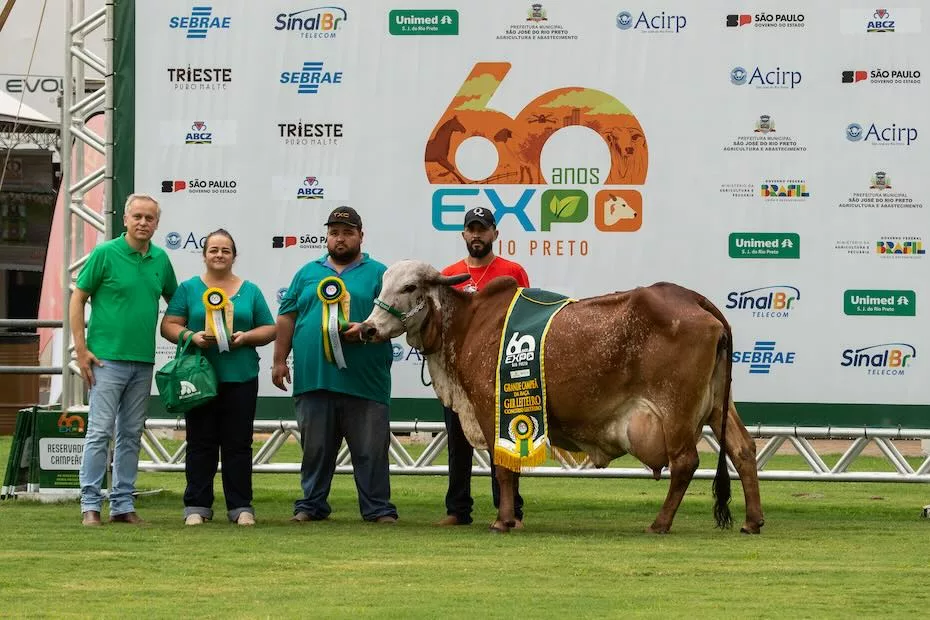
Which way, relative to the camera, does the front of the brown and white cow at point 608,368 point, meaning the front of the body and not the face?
to the viewer's left

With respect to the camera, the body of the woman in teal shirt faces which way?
toward the camera

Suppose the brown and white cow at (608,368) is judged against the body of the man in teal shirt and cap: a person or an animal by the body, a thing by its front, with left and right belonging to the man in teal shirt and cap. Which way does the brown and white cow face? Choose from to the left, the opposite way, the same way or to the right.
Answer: to the right

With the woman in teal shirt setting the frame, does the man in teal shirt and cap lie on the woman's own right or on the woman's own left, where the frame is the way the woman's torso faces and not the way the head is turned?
on the woman's own left

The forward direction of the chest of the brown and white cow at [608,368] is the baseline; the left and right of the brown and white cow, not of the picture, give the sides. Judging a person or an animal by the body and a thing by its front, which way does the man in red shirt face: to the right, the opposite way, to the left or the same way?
to the left

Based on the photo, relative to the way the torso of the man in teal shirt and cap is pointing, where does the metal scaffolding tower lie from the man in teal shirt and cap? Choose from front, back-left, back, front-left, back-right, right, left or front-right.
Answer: back-right

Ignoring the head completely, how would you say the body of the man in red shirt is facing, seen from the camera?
toward the camera

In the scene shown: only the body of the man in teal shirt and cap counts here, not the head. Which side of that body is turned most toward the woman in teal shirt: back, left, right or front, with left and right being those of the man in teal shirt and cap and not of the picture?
right

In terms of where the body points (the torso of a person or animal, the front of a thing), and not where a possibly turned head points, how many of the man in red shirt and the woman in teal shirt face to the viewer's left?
0

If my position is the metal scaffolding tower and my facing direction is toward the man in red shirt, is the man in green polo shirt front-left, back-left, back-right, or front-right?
front-right

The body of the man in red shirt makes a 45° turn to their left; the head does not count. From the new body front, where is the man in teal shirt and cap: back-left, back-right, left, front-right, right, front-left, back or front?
back-right
